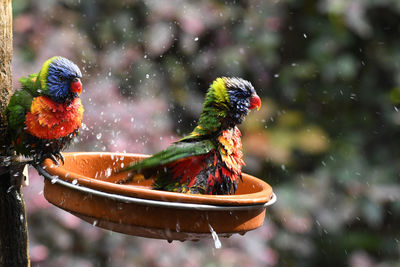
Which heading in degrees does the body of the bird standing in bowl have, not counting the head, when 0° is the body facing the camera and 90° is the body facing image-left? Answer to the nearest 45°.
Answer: approximately 270°

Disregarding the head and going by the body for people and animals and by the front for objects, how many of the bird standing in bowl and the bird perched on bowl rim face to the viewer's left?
0

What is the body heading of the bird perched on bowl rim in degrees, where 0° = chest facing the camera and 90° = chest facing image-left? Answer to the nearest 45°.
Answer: approximately 315°
